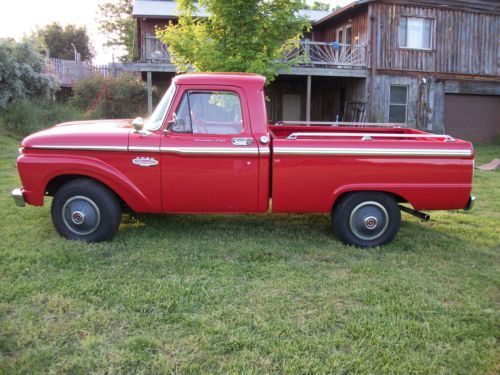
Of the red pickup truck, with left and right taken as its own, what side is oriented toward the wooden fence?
right

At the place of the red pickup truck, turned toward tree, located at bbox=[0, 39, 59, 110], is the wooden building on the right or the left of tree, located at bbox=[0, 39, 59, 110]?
right

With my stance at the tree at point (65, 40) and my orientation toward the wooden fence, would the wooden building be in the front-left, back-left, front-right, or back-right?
front-left

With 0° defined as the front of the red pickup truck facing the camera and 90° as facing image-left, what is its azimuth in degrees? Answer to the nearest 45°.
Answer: approximately 90°

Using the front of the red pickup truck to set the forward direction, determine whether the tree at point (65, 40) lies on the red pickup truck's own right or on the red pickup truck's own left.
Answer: on the red pickup truck's own right

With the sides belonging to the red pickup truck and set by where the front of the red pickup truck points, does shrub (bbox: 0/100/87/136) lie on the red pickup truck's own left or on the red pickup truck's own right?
on the red pickup truck's own right

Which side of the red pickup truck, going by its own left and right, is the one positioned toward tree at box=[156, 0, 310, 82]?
right

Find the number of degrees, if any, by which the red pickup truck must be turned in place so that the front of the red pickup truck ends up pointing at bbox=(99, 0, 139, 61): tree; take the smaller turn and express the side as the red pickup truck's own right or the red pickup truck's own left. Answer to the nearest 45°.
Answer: approximately 90° to the red pickup truck's own right
